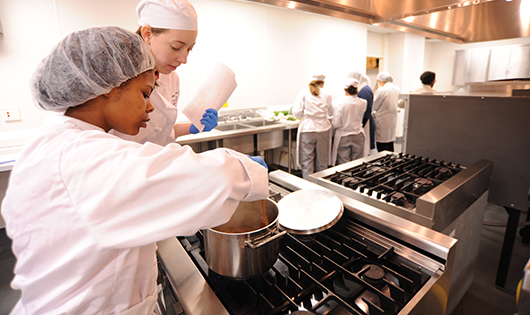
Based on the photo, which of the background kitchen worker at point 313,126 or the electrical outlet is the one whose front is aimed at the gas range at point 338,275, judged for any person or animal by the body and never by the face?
the electrical outlet

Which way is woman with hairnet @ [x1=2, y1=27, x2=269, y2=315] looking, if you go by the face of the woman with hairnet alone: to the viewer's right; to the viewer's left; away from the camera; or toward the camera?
to the viewer's right

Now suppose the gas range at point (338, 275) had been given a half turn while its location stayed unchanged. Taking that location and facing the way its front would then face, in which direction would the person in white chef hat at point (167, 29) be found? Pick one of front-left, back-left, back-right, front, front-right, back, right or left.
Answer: left

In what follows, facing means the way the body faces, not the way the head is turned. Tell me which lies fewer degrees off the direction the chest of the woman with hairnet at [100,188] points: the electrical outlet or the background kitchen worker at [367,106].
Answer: the background kitchen worker

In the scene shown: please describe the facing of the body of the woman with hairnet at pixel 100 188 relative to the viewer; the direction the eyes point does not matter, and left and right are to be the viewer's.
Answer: facing to the right of the viewer

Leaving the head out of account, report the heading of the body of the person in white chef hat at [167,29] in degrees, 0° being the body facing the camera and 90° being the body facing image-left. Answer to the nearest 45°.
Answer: approximately 315°
